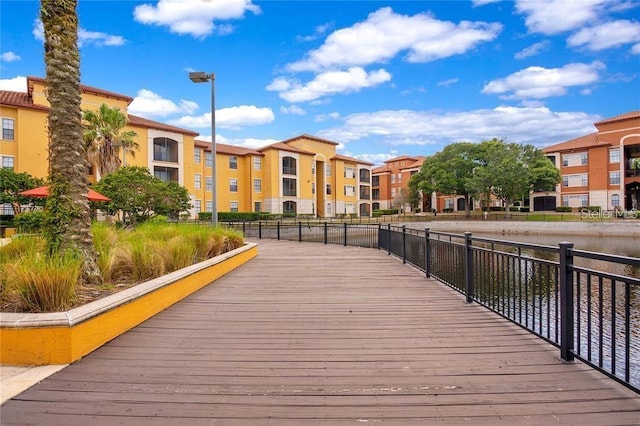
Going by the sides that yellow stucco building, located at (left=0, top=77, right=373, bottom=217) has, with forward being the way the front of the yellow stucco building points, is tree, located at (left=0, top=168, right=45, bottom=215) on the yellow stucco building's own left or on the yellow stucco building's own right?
on the yellow stucco building's own right

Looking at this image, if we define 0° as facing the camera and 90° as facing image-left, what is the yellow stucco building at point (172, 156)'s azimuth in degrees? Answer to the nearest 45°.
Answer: approximately 315°

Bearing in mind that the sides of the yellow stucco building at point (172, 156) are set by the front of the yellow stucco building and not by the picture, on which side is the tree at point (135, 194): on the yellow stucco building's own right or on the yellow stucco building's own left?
on the yellow stucco building's own right

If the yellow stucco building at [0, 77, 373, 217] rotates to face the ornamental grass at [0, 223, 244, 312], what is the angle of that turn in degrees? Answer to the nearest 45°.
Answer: approximately 45° to its right

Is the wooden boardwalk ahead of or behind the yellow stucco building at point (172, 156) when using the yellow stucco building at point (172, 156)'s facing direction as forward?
ahead

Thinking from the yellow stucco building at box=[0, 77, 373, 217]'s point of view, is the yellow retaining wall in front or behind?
in front

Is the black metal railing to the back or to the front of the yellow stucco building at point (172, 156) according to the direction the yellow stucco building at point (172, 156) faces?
to the front

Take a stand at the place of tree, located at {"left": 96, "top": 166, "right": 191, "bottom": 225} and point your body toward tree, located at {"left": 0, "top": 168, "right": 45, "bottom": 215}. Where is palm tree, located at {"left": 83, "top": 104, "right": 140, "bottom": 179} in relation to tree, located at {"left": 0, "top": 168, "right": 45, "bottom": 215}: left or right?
right
